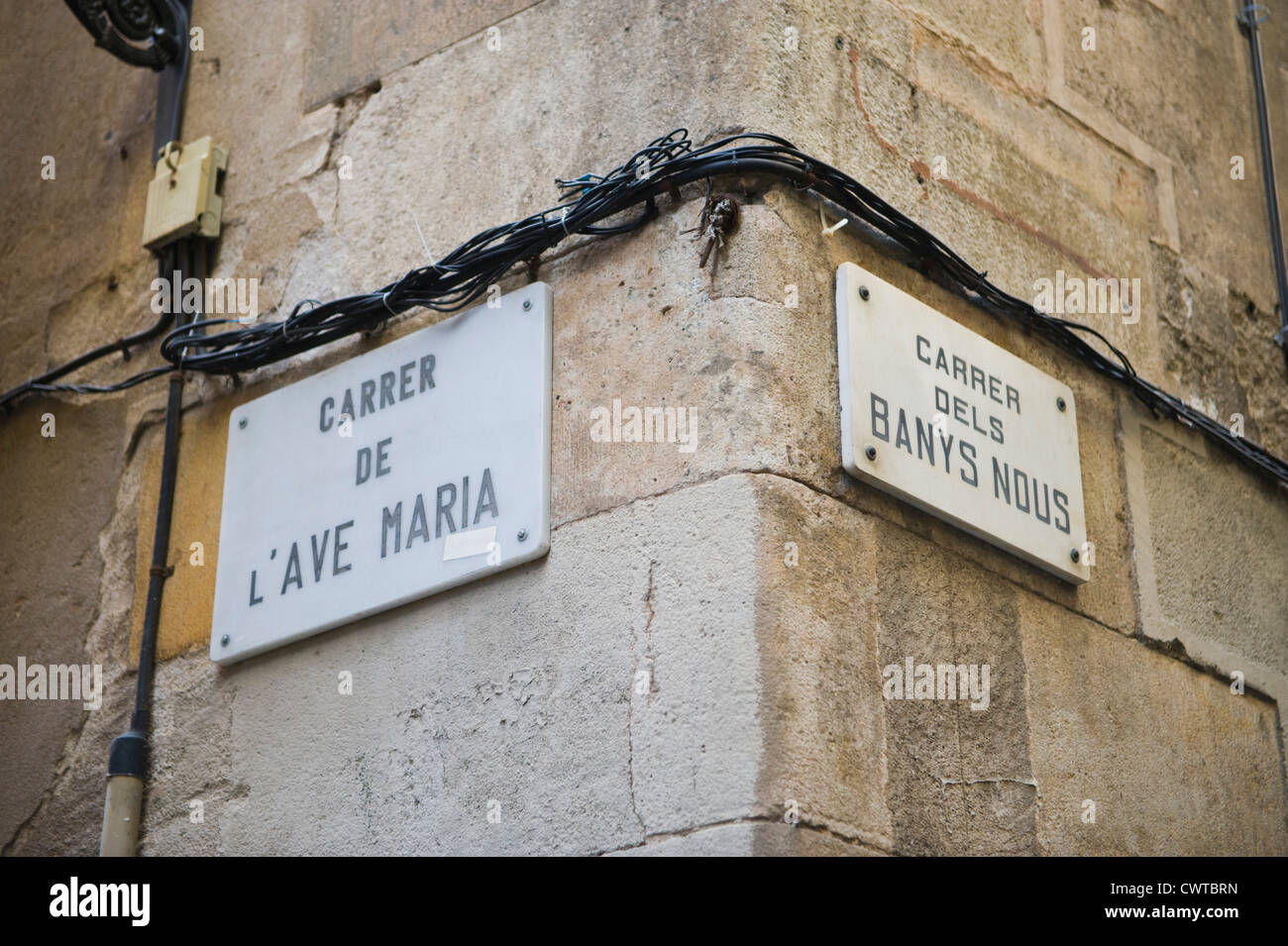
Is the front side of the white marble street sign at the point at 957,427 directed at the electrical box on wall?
no

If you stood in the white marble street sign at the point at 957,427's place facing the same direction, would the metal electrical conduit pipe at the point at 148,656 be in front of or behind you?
behind

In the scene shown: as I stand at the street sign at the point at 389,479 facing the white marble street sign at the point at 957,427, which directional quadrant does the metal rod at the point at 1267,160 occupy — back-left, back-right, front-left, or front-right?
front-left

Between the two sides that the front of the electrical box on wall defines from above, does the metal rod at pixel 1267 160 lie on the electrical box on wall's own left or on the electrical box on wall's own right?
on the electrical box on wall's own left

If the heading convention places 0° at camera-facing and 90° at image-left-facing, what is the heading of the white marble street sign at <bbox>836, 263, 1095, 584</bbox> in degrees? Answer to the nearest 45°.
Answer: approximately 315°

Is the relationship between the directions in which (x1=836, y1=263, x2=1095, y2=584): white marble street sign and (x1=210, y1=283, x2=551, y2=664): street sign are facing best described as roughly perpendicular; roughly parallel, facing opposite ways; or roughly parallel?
roughly perpendicular

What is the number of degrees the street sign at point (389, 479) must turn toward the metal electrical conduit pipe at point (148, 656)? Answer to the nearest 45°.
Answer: approximately 90° to its right

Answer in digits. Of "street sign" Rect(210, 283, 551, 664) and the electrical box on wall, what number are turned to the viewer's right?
0

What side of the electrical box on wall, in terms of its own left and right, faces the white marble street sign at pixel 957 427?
left

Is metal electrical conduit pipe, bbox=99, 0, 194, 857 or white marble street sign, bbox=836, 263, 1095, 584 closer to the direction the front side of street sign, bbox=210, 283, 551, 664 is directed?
the metal electrical conduit pipe

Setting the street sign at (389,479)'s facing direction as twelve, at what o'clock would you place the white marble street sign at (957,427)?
The white marble street sign is roughly at 8 o'clock from the street sign.

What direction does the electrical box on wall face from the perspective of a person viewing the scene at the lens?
facing the viewer and to the left of the viewer

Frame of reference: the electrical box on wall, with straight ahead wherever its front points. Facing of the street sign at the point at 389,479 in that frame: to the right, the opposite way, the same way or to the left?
the same way

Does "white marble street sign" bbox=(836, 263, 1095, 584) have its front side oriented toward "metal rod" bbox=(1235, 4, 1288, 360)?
no
